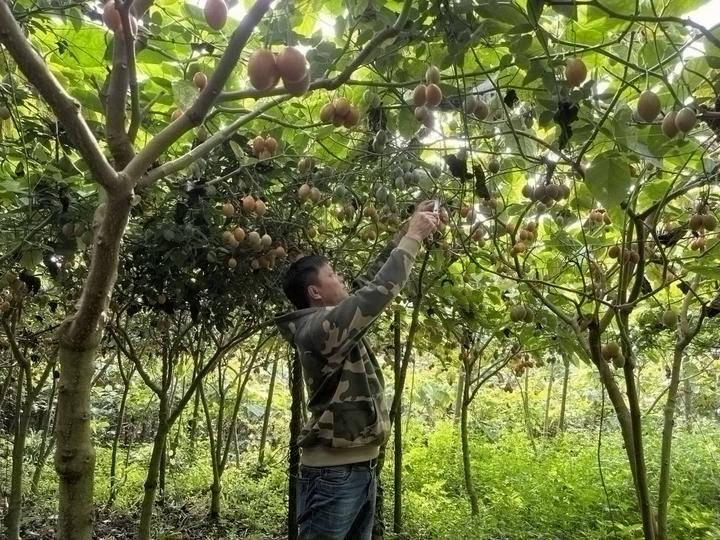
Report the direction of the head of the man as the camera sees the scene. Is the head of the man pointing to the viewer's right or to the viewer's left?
to the viewer's right

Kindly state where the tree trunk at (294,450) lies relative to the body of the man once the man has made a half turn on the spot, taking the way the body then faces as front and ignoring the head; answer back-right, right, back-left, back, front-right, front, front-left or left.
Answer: right

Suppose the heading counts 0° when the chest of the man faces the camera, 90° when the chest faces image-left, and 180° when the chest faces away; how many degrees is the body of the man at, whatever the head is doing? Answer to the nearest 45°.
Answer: approximately 270°

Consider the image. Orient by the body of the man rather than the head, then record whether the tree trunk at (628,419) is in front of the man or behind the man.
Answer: in front

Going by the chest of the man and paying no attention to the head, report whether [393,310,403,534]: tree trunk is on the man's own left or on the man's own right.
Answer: on the man's own left

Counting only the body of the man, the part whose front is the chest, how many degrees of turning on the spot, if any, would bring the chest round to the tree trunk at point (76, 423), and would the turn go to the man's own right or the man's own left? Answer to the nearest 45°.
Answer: approximately 135° to the man's own right

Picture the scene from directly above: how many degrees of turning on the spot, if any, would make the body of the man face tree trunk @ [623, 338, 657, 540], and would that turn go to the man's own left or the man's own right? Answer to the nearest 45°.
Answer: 0° — they already face it
